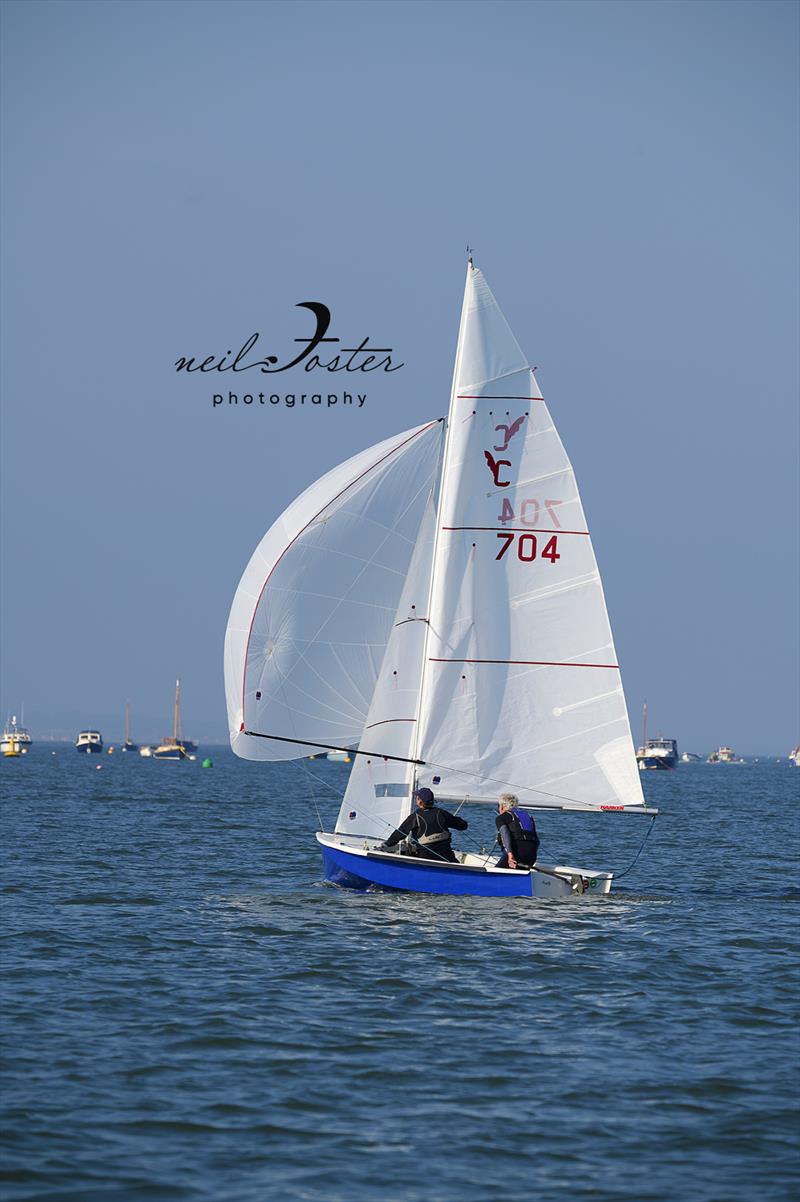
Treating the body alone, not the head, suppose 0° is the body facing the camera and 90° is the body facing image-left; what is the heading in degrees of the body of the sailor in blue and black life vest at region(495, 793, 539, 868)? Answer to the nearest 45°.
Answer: approximately 135°

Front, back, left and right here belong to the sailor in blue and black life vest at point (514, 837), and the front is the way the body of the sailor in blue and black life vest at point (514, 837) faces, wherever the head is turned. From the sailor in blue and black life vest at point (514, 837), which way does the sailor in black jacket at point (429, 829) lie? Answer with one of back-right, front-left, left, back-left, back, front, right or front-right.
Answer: front-left
